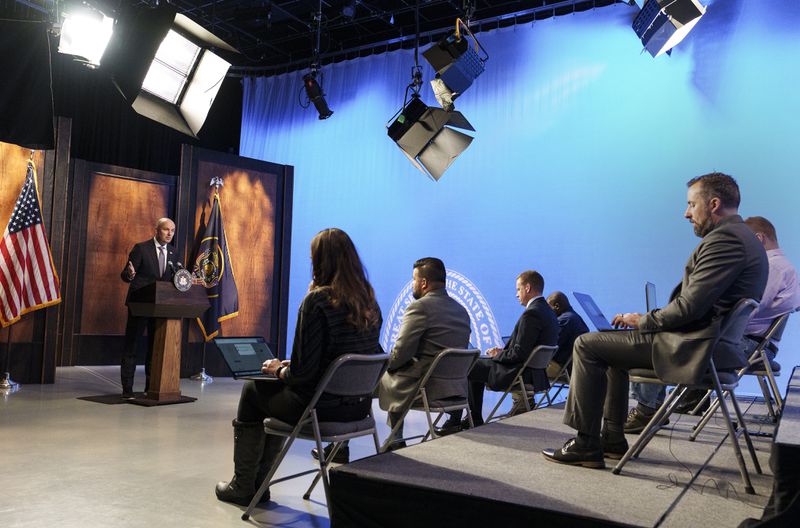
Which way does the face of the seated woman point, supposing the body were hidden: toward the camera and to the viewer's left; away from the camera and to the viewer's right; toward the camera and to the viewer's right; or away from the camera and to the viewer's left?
away from the camera and to the viewer's left

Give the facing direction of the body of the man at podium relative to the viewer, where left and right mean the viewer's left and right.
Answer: facing the viewer and to the right of the viewer

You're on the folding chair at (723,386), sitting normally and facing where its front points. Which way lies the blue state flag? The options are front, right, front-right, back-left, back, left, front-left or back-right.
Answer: front-right

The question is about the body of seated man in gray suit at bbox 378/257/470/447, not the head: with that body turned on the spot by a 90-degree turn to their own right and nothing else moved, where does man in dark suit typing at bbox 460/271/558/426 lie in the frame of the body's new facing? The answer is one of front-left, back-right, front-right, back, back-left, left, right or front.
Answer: front

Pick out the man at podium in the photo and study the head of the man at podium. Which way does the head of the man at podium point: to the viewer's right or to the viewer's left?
to the viewer's right

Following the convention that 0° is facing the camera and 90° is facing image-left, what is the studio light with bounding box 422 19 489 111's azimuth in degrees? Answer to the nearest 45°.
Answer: approximately 90°

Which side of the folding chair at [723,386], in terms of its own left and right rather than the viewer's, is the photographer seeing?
left

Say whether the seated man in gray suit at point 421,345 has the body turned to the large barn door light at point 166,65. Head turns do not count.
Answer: yes

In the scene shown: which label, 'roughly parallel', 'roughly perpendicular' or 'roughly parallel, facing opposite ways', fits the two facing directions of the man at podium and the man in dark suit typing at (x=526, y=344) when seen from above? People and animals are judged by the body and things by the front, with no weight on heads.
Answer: roughly parallel, facing opposite ways

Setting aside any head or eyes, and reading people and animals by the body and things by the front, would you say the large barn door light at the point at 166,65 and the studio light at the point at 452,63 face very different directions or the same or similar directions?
very different directions

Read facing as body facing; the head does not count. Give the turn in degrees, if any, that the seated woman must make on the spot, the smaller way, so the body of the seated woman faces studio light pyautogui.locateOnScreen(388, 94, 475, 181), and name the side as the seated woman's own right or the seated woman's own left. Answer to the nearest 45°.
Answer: approximately 45° to the seated woman's own right

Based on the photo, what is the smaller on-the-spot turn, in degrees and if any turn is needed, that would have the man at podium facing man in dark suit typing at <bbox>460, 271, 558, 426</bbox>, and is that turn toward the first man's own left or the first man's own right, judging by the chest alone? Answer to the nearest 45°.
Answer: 0° — they already face them

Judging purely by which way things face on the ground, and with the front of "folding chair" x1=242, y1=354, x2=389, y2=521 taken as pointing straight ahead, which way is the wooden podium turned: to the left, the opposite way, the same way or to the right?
the opposite way

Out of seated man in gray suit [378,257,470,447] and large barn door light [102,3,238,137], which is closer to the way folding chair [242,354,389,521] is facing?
the large barn door light

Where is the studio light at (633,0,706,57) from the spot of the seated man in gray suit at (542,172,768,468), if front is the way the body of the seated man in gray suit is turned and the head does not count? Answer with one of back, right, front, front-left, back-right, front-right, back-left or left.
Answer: right

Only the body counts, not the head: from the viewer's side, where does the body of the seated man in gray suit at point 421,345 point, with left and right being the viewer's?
facing away from the viewer and to the left of the viewer

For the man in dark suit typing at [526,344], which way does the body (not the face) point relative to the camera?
to the viewer's left

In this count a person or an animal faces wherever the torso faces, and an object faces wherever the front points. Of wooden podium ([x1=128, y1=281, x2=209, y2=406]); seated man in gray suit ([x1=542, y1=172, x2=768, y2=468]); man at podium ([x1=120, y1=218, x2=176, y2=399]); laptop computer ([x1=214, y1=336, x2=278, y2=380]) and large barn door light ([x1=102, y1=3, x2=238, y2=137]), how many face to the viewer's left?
1

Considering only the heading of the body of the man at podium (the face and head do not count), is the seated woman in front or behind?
in front

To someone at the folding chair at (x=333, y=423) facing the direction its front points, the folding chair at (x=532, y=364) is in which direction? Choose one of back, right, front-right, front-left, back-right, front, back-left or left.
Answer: right

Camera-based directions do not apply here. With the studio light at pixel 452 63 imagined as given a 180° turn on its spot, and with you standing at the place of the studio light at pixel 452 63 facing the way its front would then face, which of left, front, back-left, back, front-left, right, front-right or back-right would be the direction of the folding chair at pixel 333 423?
right
